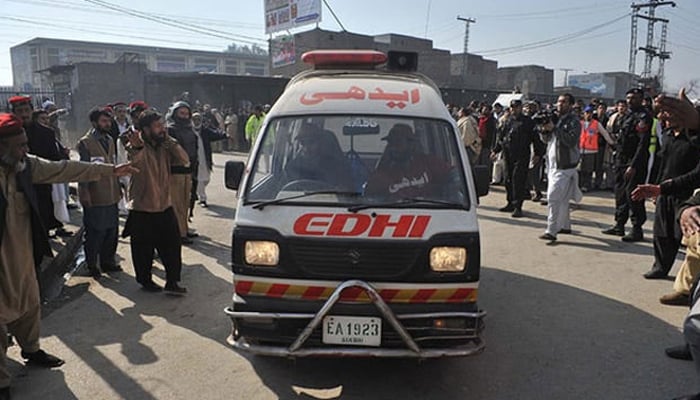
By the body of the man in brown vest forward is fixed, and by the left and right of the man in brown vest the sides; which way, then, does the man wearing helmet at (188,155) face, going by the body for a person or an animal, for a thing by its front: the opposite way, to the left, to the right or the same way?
the same way

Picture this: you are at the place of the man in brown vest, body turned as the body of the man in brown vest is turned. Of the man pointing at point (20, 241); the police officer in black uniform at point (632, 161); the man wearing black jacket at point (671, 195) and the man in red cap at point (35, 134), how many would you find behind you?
1

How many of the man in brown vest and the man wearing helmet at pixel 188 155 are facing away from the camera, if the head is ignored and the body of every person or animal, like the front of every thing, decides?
0

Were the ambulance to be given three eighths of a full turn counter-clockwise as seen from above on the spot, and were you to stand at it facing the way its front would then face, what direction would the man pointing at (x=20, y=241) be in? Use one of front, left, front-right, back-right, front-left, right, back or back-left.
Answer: back-left

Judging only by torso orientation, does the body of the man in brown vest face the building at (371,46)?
no

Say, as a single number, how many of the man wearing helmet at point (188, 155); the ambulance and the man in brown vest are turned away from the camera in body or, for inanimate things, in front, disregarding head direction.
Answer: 0

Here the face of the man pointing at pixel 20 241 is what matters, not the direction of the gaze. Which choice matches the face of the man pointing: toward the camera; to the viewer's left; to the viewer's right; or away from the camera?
to the viewer's right

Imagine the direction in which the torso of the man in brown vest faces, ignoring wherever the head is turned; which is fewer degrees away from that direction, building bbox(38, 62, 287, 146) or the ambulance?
the ambulance

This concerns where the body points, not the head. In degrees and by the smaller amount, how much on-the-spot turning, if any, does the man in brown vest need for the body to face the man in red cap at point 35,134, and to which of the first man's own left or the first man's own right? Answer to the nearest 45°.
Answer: approximately 180°

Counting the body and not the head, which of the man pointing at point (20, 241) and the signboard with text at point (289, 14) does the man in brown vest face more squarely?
the man pointing

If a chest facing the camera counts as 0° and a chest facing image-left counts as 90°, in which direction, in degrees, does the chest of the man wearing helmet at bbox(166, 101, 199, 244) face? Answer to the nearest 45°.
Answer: approximately 315°

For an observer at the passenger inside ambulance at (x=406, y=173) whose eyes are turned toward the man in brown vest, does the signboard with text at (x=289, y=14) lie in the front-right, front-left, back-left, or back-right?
front-right

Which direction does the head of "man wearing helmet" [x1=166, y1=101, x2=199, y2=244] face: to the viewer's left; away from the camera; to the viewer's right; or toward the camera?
toward the camera

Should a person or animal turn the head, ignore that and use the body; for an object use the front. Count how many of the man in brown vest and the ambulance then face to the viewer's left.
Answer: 0

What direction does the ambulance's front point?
toward the camera
